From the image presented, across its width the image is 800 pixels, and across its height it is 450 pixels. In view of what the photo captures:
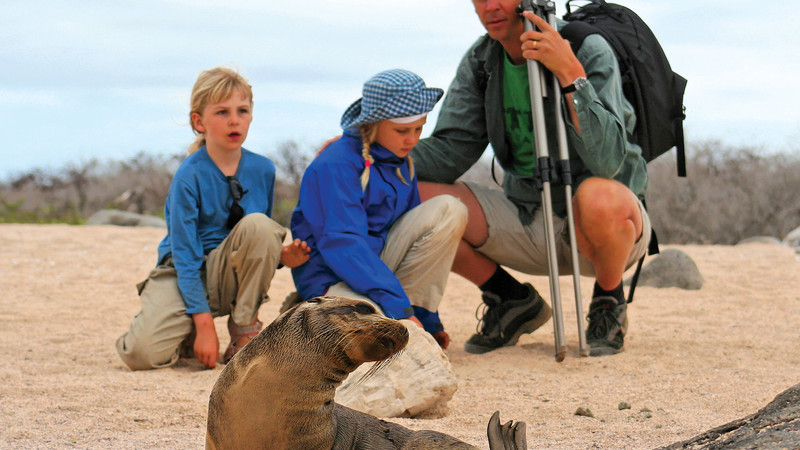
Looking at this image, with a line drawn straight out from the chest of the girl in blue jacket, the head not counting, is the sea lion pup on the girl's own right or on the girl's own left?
on the girl's own right

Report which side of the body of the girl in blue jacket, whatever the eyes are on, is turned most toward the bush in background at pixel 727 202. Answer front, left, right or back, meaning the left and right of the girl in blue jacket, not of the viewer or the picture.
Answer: left

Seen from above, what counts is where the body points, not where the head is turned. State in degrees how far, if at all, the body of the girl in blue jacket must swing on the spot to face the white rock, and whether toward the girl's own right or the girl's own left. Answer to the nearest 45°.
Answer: approximately 45° to the girl's own right

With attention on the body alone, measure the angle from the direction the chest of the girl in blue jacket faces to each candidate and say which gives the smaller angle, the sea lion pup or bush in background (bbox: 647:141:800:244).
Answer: the sea lion pup

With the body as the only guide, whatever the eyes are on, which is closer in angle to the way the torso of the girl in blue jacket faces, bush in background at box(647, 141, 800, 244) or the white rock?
the white rock

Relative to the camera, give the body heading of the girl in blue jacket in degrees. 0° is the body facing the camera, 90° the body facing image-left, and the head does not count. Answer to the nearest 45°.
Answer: approximately 315°
